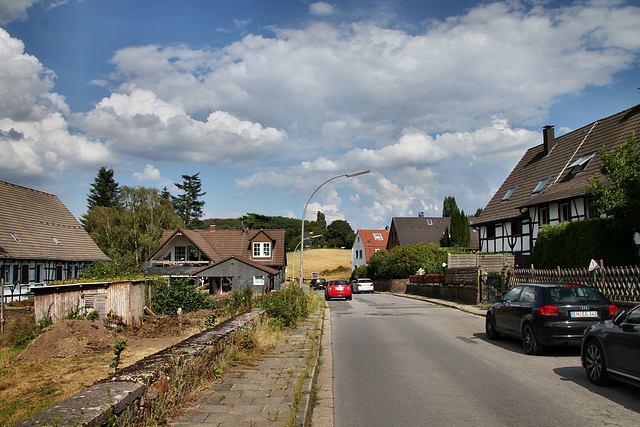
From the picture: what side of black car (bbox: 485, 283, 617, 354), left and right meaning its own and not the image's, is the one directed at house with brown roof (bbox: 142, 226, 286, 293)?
front

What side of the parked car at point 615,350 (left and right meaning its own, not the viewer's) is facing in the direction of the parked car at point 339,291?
front

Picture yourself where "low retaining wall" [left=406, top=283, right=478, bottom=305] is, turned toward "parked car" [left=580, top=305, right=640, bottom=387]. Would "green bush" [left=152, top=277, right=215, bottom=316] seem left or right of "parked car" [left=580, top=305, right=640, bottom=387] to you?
right

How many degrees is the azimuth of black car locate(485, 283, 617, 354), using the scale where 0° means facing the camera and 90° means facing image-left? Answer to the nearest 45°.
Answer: approximately 135°

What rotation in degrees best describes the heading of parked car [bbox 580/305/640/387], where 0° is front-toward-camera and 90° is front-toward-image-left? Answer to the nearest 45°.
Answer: approximately 135°

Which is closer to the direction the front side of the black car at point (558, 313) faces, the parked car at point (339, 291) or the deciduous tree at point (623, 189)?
the parked car

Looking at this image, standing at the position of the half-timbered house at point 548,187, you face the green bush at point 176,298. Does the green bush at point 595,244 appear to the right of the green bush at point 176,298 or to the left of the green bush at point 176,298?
left

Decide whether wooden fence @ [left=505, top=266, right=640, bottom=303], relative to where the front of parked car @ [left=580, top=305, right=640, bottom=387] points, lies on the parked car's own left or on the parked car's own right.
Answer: on the parked car's own right

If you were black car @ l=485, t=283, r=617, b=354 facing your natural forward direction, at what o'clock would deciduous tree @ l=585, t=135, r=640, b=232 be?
The deciduous tree is roughly at 2 o'clock from the black car.

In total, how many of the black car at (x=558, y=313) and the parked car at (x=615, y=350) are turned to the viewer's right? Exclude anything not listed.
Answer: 0
